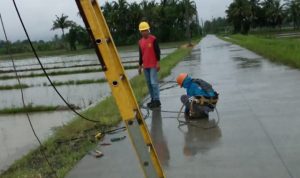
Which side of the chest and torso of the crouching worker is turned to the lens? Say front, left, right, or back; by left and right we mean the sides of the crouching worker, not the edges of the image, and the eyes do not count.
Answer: left

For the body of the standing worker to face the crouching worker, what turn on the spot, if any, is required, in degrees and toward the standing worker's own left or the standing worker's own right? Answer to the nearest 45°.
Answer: approximately 90° to the standing worker's own left

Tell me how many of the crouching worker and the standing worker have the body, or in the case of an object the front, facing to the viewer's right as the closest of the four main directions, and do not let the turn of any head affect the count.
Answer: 0
